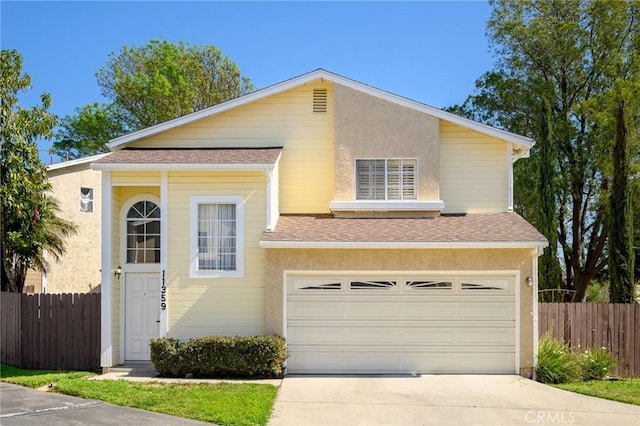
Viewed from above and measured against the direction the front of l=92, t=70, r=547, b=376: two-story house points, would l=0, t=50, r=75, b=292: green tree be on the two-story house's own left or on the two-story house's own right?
on the two-story house's own right

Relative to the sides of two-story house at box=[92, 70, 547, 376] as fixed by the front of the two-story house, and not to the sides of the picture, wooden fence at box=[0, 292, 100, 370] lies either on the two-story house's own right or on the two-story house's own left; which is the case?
on the two-story house's own right

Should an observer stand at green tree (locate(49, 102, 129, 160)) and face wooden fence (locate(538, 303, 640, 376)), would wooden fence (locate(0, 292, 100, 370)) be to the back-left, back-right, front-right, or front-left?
front-right

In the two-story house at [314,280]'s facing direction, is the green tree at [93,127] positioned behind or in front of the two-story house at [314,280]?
behind

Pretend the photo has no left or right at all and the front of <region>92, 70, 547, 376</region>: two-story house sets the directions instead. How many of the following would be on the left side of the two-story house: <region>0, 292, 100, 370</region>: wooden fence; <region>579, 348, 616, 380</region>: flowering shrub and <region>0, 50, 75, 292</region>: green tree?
1

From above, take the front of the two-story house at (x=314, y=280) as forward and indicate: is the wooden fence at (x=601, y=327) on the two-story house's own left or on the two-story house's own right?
on the two-story house's own left

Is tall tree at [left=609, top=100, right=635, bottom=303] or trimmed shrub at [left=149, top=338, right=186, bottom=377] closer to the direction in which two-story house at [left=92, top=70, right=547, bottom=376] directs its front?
the trimmed shrub

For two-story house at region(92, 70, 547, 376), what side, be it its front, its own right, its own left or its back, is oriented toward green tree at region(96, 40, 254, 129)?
back

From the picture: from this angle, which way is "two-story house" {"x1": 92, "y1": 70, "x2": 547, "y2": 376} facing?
toward the camera

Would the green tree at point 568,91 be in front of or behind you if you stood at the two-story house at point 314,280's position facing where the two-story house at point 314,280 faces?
behind
